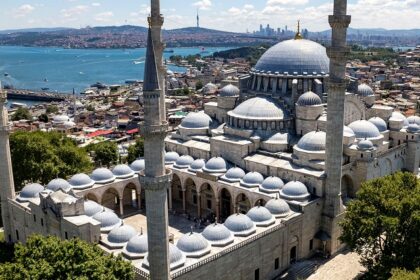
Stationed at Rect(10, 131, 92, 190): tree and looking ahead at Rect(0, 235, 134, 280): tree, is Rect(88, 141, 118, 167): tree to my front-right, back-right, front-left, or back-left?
back-left

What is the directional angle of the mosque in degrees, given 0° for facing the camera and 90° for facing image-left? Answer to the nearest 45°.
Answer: approximately 45°
